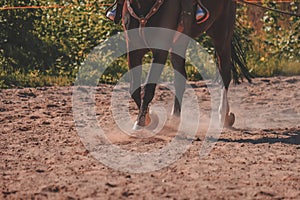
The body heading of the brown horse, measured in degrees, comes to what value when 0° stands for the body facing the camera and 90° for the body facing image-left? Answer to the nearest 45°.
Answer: approximately 45°
